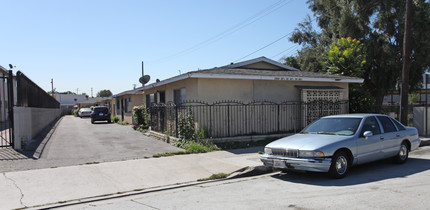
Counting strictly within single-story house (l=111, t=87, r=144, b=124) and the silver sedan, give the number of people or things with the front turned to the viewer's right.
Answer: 0

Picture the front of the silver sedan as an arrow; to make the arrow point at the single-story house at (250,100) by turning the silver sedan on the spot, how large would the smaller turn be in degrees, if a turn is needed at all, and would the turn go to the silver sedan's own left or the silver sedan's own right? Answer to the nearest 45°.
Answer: approximately 90° to the silver sedan's own right

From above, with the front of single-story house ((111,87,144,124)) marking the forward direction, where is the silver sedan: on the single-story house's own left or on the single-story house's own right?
on the single-story house's own left

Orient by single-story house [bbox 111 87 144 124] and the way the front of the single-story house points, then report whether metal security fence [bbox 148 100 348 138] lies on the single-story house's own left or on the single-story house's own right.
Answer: on the single-story house's own left

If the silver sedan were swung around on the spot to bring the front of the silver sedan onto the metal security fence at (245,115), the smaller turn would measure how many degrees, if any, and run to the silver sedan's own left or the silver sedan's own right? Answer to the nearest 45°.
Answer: approximately 90° to the silver sedan's own right

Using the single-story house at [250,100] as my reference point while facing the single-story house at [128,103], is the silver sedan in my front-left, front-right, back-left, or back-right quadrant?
back-left

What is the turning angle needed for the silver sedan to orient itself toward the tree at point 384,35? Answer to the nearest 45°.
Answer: approximately 135° to its right

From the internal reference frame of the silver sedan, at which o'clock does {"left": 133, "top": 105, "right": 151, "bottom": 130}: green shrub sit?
The green shrub is roughly at 3 o'clock from the silver sedan.

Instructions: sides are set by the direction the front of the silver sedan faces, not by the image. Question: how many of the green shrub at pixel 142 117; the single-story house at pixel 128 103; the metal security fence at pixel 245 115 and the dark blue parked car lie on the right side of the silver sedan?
4

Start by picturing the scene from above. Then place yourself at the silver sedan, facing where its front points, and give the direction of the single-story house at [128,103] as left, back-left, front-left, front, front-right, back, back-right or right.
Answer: right

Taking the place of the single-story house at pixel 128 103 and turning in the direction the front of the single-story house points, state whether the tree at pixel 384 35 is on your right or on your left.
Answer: on your left
